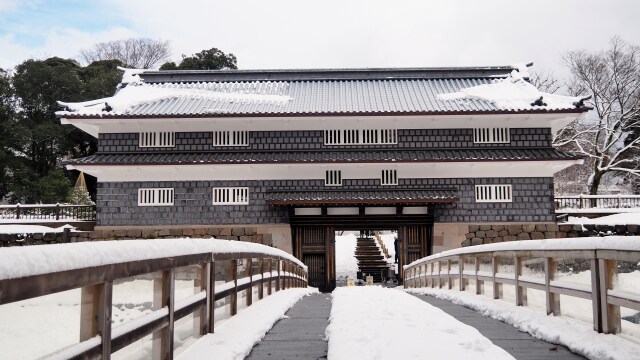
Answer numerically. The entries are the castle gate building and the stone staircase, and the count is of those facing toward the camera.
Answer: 2

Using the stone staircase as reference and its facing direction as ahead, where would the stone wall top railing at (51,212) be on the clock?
The stone wall top railing is roughly at 2 o'clock from the stone staircase.

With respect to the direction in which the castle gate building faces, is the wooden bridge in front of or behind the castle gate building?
in front

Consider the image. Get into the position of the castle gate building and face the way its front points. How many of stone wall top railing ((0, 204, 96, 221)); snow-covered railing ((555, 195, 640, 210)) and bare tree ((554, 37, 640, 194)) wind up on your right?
1

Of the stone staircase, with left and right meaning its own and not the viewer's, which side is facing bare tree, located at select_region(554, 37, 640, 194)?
left

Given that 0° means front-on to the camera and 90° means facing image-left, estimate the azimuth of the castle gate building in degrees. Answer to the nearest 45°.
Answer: approximately 0°

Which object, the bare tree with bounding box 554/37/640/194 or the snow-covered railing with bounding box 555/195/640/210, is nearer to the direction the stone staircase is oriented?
the snow-covered railing

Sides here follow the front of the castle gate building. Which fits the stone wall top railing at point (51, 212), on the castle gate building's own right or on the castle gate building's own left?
on the castle gate building's own right

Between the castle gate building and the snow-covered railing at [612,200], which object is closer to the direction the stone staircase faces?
the castle gate building

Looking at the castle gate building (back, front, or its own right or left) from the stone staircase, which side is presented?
back

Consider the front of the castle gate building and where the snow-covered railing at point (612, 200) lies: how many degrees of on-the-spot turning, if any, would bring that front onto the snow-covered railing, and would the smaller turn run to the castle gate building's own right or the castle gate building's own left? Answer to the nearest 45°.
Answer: approximately 90° to the castle gate building's own left

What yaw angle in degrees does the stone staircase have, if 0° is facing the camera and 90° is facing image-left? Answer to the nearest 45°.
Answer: approximately 0°
